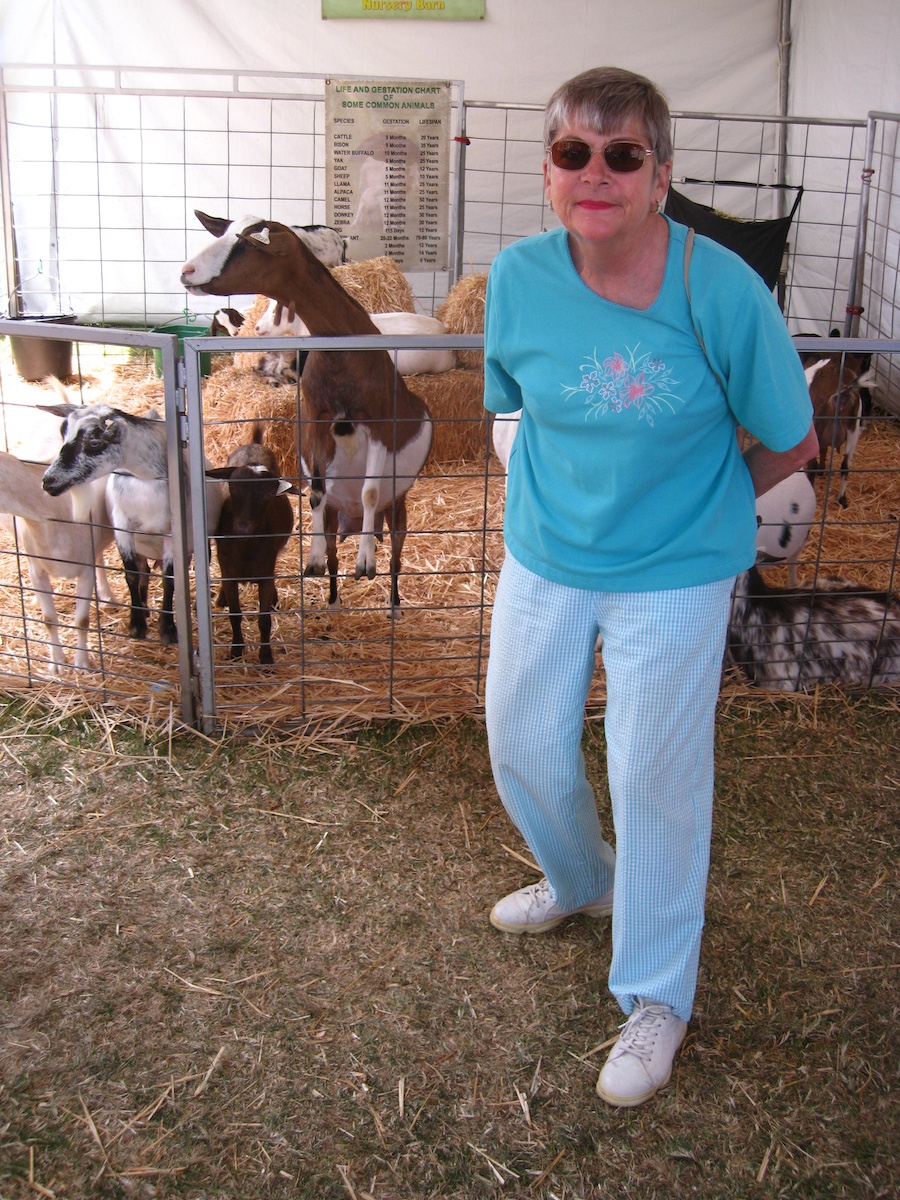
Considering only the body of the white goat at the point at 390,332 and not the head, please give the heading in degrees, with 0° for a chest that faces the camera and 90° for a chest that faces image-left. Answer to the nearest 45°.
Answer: approximately 90°

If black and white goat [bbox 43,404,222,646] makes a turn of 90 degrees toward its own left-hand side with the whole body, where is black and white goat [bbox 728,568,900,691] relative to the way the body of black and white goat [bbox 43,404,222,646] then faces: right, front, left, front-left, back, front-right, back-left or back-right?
front-left

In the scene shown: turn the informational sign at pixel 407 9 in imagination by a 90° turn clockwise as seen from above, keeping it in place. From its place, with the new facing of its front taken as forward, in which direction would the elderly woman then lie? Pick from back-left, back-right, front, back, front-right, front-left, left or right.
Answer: left

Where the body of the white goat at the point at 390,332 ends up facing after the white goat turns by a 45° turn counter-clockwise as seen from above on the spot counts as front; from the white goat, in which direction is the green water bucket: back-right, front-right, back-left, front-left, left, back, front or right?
right

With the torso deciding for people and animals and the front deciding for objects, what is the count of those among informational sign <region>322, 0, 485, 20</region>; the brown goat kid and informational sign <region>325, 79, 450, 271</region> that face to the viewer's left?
0

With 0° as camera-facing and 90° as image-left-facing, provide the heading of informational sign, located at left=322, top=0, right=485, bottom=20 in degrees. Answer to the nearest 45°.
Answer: approximately 0°

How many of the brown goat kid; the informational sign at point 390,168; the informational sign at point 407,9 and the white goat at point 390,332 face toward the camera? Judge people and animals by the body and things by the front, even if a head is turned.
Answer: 3

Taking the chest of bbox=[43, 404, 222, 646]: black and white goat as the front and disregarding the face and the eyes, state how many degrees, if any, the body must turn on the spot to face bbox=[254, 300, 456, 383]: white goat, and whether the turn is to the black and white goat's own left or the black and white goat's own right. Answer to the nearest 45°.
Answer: approximately 180°

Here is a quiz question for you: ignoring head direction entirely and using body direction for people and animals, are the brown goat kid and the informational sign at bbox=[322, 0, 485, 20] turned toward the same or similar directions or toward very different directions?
same or similar directions

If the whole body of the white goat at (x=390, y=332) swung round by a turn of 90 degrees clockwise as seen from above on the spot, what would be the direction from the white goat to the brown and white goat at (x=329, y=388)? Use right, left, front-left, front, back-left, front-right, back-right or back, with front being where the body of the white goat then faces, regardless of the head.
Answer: back

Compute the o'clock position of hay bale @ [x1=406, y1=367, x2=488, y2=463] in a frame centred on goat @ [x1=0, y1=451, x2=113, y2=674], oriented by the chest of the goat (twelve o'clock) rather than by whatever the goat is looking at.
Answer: The hay bale is roughly at 6 o'clock from the goat.

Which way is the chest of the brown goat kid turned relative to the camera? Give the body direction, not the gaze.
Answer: toward the camera

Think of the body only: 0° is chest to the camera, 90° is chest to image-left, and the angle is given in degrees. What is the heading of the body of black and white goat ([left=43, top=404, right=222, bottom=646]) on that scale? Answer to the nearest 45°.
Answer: approximately 45°
